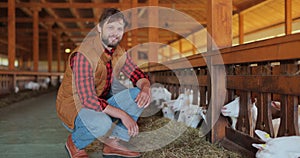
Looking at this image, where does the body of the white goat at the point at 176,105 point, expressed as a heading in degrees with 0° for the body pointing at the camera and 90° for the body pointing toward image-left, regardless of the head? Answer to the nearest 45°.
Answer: approximately 45°

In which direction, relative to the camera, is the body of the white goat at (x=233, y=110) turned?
to the viewer's left

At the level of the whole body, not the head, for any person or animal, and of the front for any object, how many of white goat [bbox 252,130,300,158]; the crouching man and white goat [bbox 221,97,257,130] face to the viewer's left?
2

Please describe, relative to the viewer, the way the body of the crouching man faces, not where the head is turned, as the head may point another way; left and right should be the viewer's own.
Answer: facing the viewer and to the right of the viewer

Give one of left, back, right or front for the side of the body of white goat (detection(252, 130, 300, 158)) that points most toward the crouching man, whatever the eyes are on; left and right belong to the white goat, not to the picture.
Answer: front

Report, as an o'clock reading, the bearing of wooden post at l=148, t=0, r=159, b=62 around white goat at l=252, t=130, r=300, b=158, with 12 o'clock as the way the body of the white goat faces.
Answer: The wooden post is roughly at 2 o'clock from the white goat.

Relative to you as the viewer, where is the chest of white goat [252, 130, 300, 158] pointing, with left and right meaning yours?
facing to the left of the viewer

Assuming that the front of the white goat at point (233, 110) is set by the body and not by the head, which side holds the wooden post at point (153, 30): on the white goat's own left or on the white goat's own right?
on the white goat's own right

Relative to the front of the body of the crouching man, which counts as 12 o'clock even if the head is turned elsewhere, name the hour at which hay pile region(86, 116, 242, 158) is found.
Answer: The hay pile is roughly at 10 o'clock from the crouching man.
